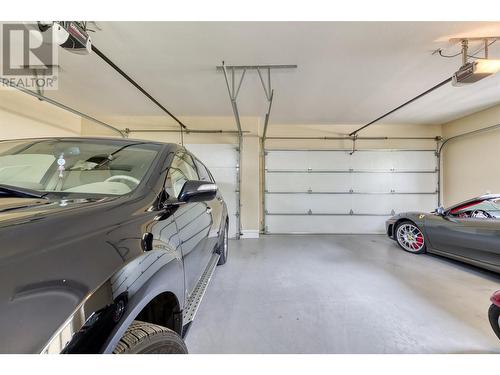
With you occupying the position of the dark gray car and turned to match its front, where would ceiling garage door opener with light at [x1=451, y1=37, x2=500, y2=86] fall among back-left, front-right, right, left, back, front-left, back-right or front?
back-left

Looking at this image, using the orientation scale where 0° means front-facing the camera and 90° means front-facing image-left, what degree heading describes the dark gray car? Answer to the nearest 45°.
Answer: approximately 45°

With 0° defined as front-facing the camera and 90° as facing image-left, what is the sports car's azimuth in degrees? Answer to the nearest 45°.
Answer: approximately 135°

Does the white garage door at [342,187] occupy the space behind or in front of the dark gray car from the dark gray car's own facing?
behind

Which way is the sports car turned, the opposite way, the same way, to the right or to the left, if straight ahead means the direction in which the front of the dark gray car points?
the opposite way
